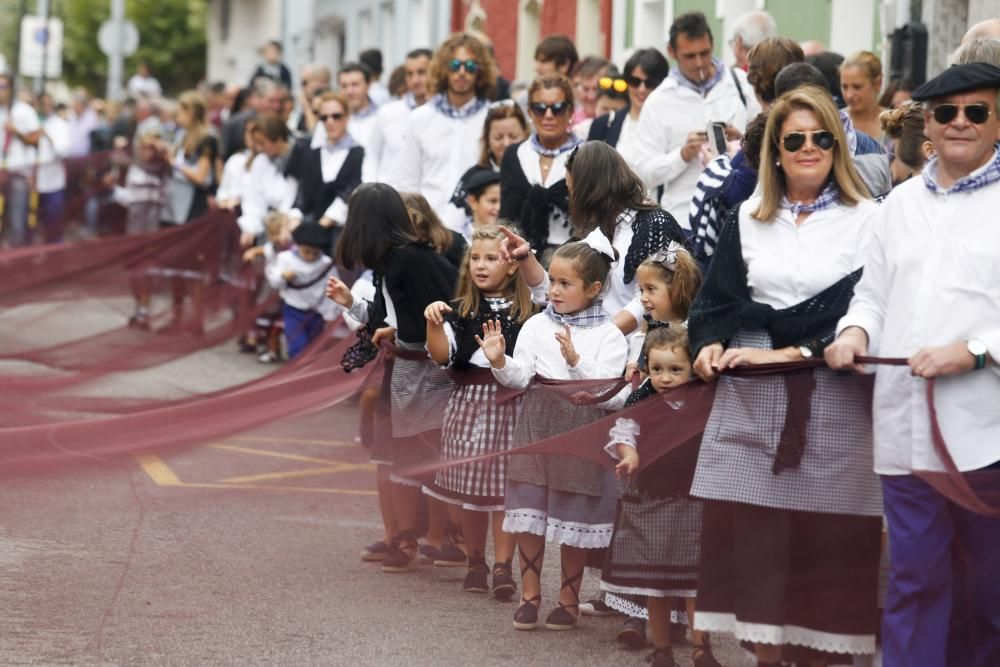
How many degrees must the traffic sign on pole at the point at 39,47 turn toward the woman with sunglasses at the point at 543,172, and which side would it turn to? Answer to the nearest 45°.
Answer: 0° — it already faces them

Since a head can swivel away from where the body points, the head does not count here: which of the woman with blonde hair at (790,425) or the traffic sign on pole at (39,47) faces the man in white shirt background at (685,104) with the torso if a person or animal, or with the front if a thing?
the traffic sign on pole

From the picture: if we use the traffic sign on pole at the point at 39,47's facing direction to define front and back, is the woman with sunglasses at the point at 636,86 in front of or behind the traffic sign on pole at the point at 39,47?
in front

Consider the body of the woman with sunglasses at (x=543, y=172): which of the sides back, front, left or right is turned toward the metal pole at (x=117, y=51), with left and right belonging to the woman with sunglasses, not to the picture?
back

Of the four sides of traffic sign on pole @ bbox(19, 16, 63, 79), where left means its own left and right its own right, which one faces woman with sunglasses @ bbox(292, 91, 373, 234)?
front

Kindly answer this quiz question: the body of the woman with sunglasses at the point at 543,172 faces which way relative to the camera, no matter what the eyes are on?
toward the camera

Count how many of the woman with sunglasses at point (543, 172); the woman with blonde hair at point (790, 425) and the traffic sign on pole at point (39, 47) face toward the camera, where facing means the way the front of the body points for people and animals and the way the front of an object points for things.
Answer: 3

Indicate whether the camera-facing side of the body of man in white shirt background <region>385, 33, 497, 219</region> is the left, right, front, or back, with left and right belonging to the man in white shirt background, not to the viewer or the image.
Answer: front

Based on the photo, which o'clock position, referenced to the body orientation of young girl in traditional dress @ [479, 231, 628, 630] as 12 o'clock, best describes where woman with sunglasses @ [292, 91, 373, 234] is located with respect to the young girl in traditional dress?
The woman with sunglasses is roughly at 4 o'clock from the young girl in traditional dress.

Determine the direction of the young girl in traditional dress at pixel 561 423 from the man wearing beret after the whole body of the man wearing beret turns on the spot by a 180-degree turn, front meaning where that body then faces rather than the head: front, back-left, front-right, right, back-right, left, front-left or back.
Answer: left
